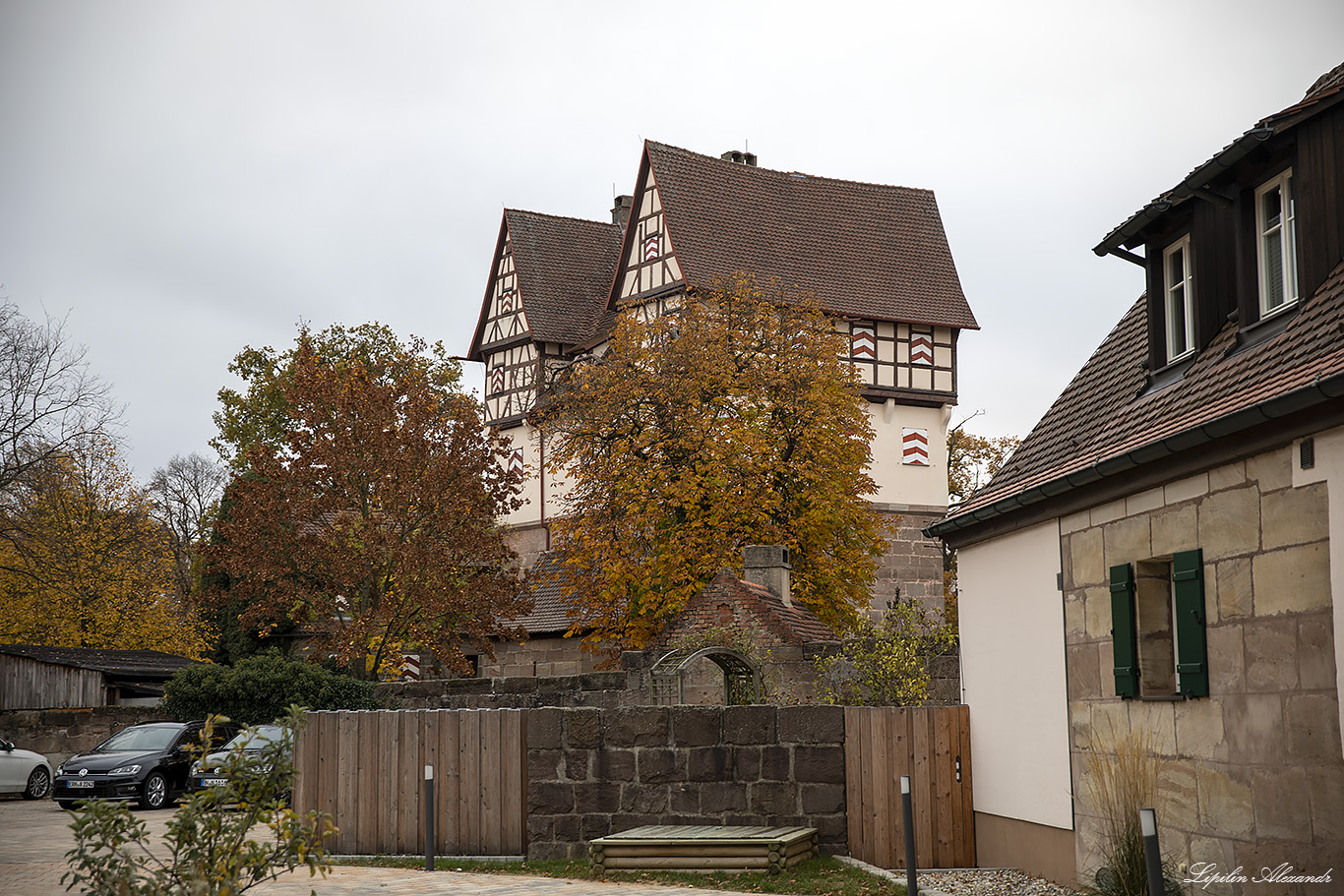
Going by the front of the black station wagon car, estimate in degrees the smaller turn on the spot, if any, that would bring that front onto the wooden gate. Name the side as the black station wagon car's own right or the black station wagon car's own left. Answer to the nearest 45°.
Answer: approximately 90° to the black station wagon car's own left

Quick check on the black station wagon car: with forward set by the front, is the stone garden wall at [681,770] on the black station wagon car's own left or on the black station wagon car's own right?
on the black station wagon car's own left

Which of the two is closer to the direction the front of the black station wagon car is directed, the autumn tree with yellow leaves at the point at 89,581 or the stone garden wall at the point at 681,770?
the stone garden wall

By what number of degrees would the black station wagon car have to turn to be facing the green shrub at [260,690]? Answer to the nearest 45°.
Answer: approximately 180°

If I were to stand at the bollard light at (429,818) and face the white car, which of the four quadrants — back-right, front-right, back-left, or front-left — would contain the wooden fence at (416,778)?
front-right

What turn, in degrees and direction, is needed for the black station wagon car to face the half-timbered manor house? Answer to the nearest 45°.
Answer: approximately 180°

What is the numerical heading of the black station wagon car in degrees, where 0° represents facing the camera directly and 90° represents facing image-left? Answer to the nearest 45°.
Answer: approximately 45°

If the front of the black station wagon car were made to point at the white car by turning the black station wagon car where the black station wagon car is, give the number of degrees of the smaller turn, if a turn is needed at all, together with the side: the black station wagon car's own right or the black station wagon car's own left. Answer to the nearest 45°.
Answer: approximately 90° to the black station wagon car's own right

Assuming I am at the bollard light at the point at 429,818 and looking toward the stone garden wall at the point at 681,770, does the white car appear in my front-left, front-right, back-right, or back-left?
back-left

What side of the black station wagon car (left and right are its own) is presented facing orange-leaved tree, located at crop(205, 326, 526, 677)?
back

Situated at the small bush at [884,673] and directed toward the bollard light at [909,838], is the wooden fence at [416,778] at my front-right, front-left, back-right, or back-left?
front-right
